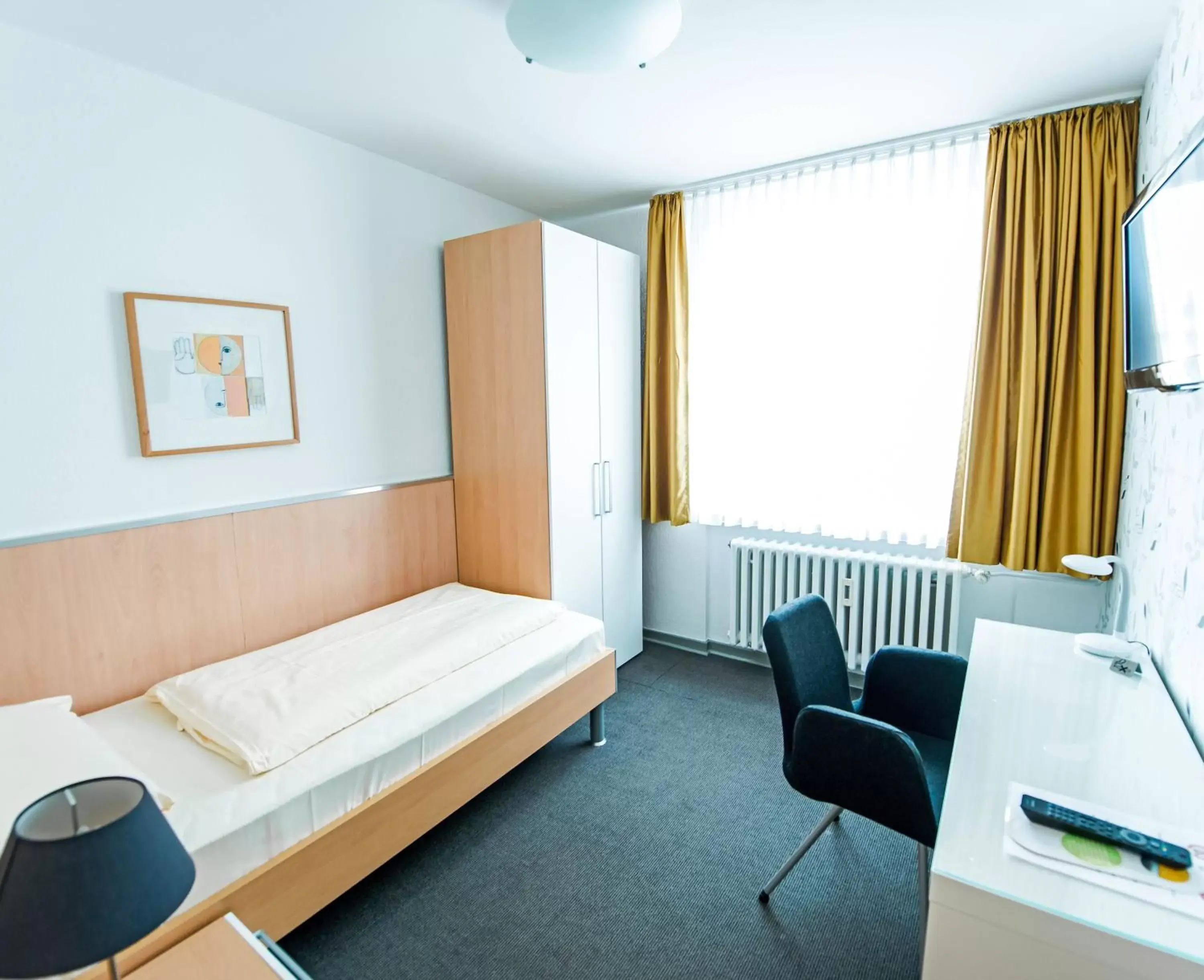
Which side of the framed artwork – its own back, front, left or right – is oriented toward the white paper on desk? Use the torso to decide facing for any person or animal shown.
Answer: front

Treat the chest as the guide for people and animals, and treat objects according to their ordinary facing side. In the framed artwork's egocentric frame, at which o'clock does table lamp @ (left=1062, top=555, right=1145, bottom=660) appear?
The table lamp is roughly at 12 o'clock from the framed artwork.

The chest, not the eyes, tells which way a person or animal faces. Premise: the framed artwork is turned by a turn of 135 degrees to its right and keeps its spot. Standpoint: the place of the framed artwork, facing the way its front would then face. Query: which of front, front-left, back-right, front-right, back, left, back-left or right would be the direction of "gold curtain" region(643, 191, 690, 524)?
back

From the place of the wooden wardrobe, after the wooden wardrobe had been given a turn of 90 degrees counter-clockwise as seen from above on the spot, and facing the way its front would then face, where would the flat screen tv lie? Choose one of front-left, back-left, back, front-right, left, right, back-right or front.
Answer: right

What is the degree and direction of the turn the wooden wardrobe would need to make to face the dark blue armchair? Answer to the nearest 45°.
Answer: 0° — it already faces it

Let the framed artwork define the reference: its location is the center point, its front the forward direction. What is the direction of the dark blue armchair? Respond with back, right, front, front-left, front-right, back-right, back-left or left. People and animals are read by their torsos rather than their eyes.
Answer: front

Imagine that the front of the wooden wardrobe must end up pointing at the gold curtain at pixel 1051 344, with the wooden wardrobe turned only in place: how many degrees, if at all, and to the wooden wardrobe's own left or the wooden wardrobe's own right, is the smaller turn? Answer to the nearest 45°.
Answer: approximately 45° to the wooden wardrobe's own left

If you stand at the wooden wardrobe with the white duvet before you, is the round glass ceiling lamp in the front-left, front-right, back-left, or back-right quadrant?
front-left

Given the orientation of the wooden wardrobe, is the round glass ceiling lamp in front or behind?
in front

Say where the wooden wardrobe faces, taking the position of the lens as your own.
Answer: facing the viewer and to the right of the viewer

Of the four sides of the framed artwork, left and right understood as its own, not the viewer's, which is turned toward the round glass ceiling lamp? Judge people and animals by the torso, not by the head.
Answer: front

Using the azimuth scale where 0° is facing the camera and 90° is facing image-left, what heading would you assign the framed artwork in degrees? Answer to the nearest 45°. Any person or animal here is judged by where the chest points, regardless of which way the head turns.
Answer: approximately 315°

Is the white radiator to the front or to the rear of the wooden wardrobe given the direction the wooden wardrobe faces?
to the front

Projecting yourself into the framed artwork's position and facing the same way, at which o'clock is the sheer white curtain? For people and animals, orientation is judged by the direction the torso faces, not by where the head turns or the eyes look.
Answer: The sheer white curtain is roughly at 11 o'clock from the framed artwork.

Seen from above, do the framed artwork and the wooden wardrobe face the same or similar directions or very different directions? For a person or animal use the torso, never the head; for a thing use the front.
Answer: same or similar directions

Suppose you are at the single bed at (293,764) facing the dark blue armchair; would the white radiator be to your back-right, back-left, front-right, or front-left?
front-left
